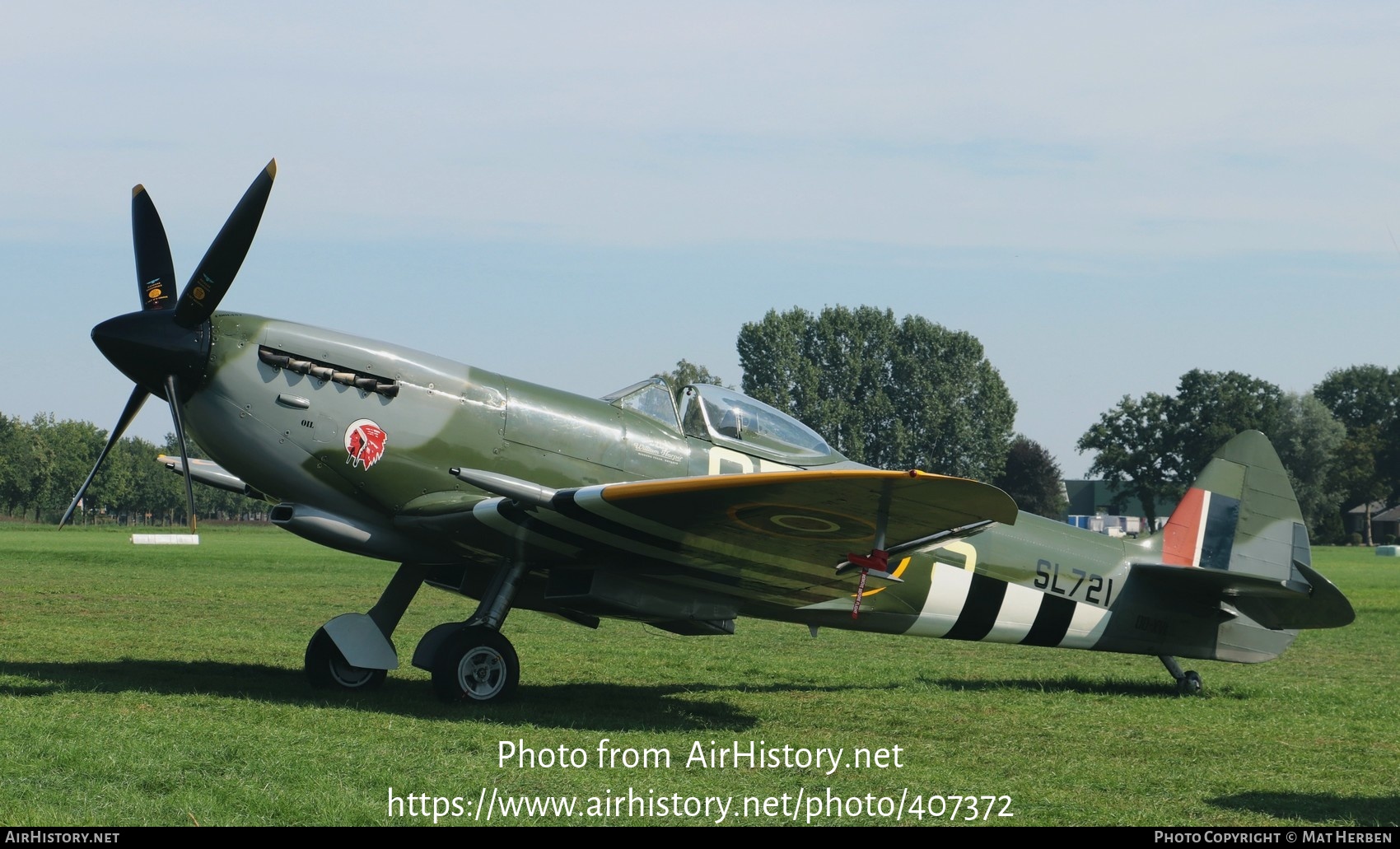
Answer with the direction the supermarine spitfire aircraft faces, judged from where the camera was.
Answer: facing the viewer and to the left of the viewer
